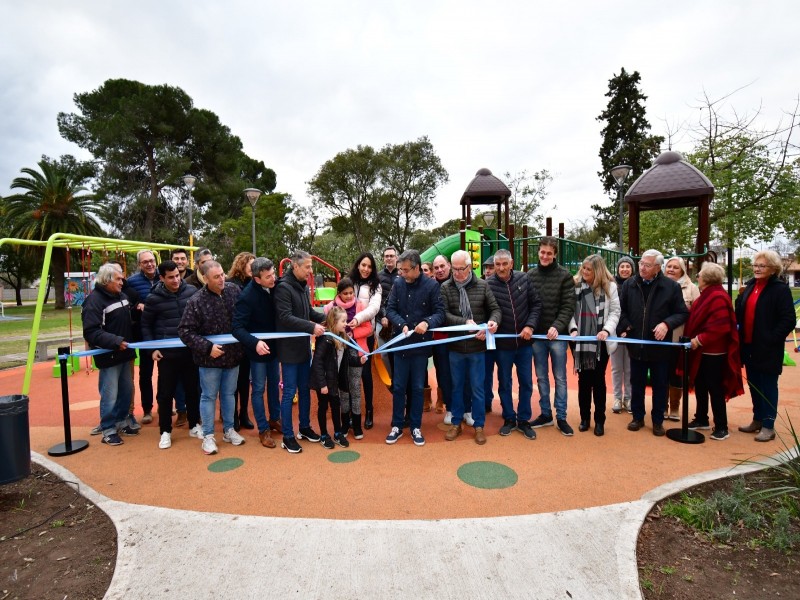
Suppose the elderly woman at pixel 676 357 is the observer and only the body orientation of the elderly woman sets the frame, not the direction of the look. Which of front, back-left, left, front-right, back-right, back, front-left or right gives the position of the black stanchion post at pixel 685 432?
front-left

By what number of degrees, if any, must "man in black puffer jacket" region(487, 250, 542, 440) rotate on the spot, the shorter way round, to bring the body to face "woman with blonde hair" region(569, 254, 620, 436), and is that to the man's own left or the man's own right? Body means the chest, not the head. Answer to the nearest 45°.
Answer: approximately 90° to the man's own left

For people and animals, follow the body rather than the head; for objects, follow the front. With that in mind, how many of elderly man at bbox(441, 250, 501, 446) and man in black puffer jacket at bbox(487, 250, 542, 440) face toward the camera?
2

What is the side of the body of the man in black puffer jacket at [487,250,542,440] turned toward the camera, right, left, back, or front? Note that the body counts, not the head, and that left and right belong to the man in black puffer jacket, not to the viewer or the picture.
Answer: front

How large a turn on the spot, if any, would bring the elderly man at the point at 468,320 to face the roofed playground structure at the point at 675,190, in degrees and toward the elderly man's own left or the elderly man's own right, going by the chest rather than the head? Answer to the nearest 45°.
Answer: approximately 135° to the elderly man's own left

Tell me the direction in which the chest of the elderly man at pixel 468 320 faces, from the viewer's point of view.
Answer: toward the camera

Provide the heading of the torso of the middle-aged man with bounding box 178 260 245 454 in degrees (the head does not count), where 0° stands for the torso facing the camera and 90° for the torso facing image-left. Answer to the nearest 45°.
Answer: approximately 315°
